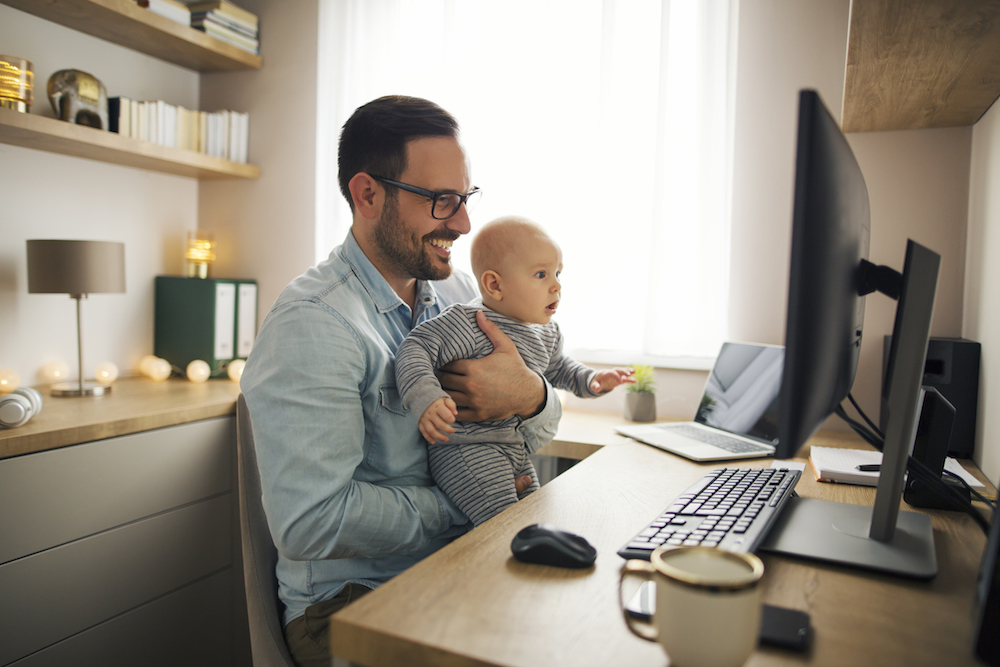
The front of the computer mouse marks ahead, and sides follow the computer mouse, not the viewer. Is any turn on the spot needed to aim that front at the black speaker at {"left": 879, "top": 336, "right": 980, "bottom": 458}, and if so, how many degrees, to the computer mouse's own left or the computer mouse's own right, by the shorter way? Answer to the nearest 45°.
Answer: approximately 45° to the computer mouse's own left

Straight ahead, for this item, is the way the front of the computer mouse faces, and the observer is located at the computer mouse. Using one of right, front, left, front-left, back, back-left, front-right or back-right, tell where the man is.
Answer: back-left

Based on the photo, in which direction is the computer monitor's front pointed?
to the viewer's left

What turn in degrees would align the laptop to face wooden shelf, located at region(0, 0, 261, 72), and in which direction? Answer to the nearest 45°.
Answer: approximately 45° to its right

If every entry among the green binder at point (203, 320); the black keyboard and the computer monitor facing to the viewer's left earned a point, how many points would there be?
2

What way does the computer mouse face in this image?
to the viewer's right

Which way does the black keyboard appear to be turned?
to the viewer's left

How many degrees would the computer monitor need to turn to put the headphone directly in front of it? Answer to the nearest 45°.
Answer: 0° — it already faces it

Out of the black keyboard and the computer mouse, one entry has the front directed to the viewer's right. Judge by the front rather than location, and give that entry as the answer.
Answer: the computer mouse

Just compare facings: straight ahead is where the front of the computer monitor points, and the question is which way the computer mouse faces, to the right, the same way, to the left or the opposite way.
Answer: the opposite way

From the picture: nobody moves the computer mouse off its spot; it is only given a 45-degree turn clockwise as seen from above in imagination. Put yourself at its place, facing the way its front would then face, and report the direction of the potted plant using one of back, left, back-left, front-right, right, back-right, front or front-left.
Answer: back-left

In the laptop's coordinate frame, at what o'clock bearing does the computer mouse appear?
The computer mouse is roughly at 11 o'clock from the laptop.

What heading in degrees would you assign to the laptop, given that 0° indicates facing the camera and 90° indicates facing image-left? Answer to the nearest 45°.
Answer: approximately 45°
